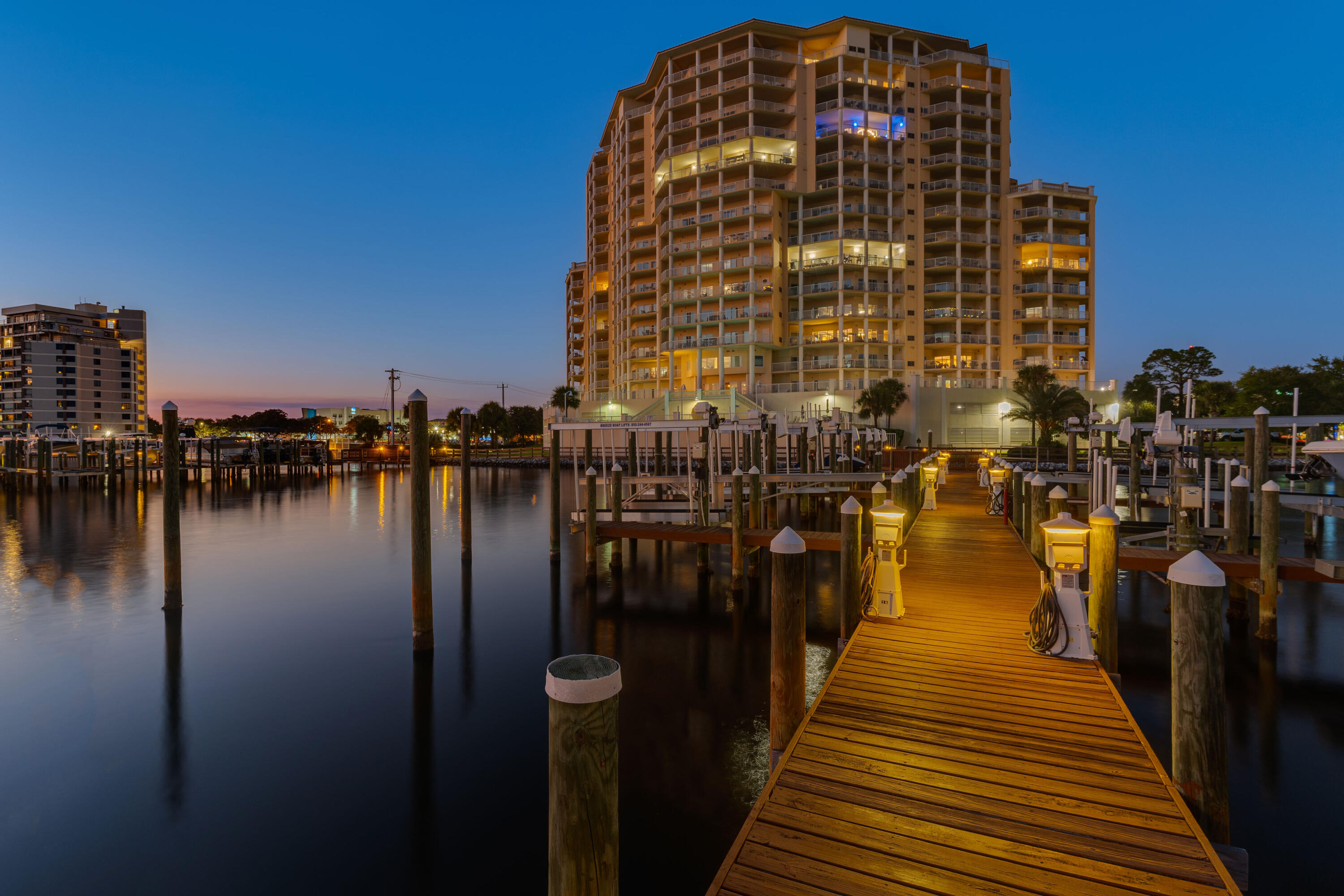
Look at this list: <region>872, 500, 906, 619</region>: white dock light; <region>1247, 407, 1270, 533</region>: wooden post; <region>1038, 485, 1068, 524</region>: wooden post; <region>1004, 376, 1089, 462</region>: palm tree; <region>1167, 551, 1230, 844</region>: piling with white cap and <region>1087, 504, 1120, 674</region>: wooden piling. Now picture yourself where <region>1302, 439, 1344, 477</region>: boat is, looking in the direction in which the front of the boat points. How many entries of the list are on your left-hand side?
5

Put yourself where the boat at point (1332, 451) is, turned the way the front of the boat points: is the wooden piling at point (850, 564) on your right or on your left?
on your left

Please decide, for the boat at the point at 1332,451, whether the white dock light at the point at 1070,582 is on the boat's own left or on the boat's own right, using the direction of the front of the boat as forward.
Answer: on the boat's own left

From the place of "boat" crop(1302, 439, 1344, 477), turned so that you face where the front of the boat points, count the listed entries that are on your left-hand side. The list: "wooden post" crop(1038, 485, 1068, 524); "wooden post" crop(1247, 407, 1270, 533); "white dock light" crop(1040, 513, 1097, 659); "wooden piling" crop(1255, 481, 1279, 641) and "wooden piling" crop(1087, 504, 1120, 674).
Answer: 5

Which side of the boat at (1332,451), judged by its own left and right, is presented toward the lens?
left

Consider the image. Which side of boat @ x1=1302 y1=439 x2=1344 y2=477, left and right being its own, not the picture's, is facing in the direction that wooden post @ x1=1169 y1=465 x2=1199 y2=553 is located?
left

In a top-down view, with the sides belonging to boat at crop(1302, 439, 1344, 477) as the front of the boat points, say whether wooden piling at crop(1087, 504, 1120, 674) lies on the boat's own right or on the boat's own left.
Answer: on the boat's own left

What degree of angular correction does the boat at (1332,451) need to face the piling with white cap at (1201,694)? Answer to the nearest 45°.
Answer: approximately 90° to its left

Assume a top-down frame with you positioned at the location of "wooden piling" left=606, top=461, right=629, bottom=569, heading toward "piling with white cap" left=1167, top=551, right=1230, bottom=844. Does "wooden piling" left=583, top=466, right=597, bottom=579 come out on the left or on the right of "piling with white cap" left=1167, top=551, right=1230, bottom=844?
right

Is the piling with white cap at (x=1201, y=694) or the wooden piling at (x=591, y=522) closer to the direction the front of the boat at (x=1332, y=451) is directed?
the wooden piling
